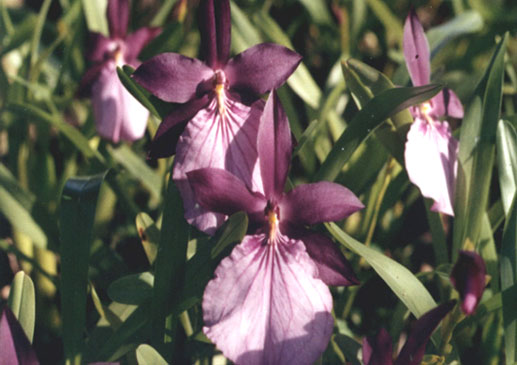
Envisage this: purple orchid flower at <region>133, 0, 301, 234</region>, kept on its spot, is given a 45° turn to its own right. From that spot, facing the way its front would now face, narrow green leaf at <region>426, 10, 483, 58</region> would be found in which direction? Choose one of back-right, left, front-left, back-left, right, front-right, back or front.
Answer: back

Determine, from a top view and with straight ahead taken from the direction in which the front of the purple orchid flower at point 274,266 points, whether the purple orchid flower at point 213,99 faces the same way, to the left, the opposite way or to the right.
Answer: the same way

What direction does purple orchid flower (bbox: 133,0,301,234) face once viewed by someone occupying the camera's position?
facing the viewer

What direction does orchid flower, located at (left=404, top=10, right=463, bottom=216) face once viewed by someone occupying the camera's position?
facing the viewer and to the left of the viewer

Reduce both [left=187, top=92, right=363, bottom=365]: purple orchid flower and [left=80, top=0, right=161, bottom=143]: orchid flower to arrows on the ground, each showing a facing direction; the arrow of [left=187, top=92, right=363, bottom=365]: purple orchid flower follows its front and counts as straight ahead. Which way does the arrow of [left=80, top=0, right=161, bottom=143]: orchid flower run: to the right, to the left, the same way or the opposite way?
the same way

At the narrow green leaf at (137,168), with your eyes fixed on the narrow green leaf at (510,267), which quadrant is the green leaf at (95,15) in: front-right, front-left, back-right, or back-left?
back-left

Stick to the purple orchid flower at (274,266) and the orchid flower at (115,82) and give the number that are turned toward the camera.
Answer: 2

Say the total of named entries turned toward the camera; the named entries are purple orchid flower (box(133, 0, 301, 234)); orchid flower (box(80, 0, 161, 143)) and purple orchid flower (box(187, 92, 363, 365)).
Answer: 3
